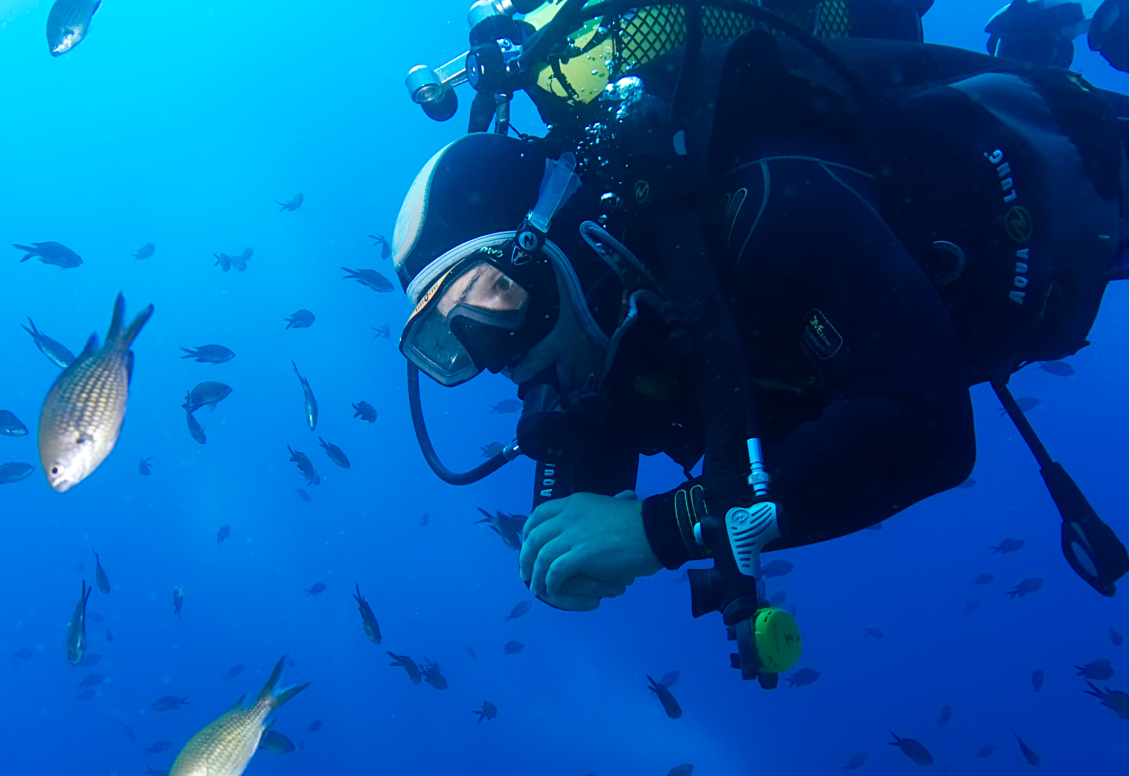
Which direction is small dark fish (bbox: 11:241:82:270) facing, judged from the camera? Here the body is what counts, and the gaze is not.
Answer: to the viewer's right

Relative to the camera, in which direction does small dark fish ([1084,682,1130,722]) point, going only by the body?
to the viewer's right

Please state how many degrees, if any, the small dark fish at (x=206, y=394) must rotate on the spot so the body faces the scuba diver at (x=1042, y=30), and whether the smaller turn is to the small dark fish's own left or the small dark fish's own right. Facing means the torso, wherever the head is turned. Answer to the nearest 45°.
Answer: approximately 45° to the small dark fish's own right

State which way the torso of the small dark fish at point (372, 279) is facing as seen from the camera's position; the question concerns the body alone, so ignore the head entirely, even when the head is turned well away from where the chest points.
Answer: to the viewer's right

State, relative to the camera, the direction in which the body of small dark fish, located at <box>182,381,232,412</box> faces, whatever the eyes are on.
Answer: to the viewer's right

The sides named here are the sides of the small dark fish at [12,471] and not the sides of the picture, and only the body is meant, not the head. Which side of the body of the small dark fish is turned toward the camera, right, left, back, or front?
right

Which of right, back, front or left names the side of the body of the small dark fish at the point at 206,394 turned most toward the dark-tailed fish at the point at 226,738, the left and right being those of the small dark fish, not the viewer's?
right

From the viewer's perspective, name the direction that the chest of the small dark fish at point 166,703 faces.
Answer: to the viewer's left
